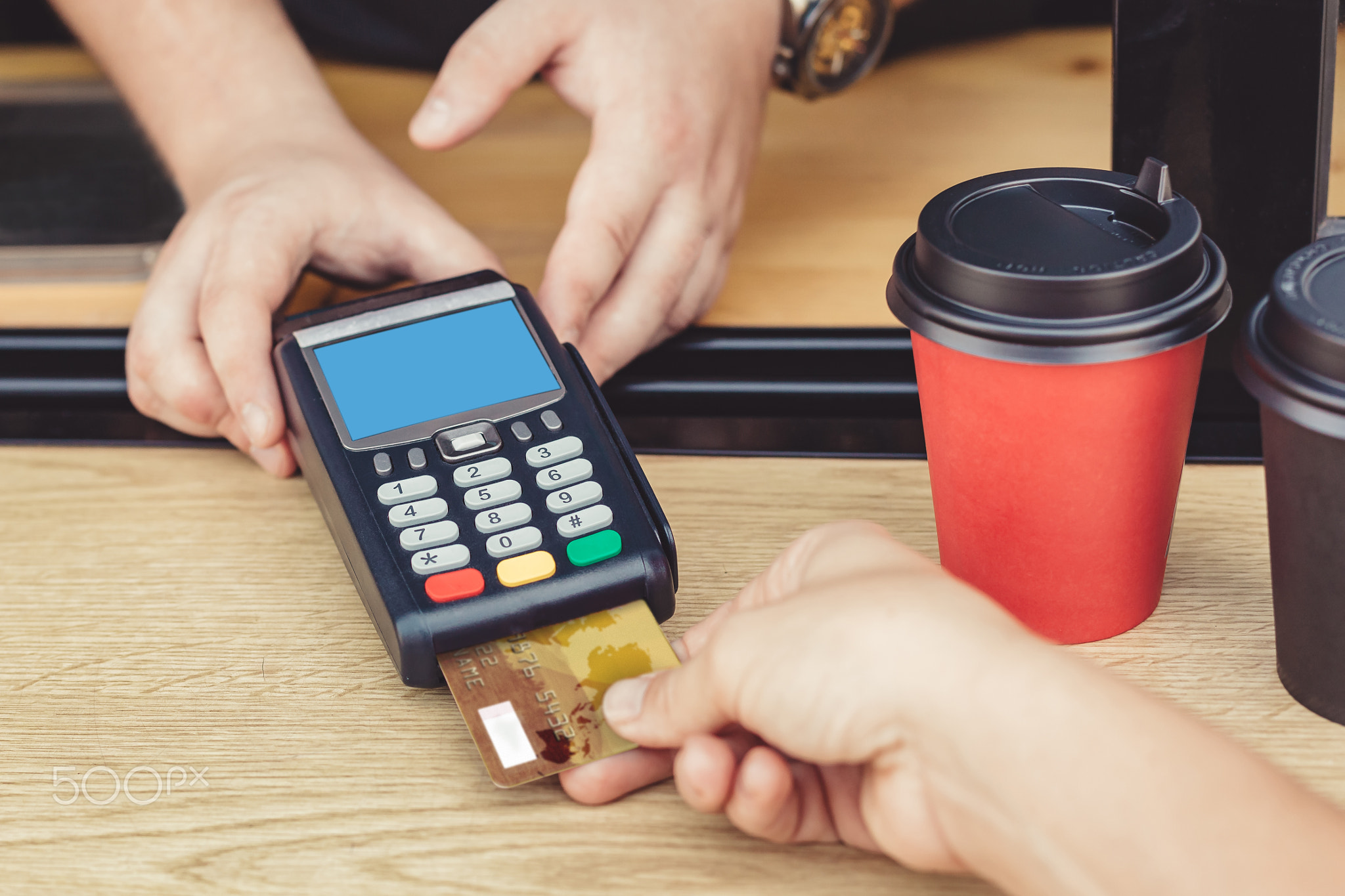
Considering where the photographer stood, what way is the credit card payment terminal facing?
facing the viewer

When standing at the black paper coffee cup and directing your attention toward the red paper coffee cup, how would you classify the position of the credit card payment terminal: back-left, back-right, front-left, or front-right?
front-left
